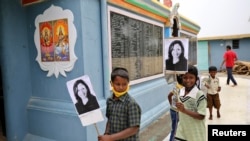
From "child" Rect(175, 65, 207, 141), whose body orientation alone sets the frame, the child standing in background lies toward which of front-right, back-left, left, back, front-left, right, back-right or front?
back-right

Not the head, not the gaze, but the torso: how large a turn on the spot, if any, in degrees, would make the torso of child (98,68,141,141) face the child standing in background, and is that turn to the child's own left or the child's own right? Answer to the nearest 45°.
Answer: approximately 180°

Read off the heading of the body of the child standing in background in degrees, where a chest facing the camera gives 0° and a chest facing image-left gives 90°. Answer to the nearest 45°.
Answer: approximately 0°

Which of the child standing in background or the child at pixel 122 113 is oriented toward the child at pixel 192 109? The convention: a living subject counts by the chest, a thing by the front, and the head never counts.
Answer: the child standing in background

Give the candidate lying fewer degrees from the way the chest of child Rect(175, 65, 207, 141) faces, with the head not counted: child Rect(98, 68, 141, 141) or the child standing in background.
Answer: the child

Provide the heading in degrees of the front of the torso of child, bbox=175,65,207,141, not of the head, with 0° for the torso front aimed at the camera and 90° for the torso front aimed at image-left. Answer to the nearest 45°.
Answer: approximately 45°

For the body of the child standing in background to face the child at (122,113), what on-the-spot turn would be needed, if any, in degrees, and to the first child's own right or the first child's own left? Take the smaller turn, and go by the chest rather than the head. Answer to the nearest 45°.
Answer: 0° — they already face them
